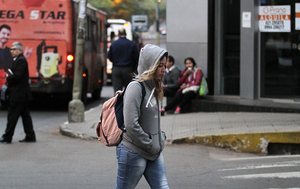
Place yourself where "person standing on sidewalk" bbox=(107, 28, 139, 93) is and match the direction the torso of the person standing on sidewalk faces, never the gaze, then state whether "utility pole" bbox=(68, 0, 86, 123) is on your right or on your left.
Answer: on your left

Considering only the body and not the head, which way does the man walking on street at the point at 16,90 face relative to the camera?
to the viewer's left

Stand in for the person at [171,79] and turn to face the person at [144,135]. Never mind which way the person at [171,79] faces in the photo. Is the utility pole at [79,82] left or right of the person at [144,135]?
right

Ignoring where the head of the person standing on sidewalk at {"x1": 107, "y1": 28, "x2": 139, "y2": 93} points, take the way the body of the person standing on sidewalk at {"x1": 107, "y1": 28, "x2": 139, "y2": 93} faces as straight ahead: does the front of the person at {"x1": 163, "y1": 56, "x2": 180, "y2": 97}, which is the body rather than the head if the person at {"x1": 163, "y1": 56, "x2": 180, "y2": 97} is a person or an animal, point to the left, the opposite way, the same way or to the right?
to the left

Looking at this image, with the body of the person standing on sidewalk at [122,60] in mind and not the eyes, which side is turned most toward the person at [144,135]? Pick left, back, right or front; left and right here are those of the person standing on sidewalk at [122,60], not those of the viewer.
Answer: back

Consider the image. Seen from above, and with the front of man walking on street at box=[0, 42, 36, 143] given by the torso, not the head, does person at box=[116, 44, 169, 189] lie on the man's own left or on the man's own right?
on the man's own left

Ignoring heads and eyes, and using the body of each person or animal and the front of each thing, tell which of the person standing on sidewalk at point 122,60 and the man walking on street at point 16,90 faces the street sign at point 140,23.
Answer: the person standing on sidewalk

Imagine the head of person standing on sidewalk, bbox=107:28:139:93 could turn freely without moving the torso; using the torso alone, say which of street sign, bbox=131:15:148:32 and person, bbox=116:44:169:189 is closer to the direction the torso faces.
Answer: the street sign

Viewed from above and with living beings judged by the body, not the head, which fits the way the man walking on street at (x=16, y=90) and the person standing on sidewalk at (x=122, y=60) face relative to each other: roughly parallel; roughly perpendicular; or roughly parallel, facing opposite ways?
roughly perpendicular

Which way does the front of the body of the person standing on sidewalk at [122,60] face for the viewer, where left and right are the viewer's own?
facing away from the viewer
